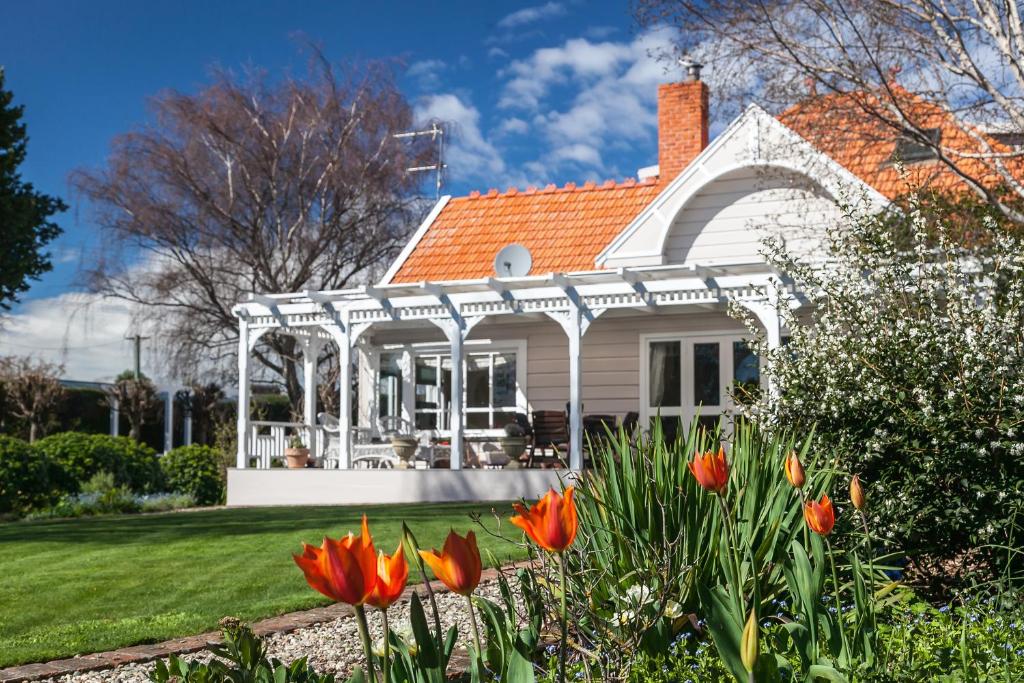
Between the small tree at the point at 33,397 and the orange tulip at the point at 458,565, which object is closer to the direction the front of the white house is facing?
the orange tulip

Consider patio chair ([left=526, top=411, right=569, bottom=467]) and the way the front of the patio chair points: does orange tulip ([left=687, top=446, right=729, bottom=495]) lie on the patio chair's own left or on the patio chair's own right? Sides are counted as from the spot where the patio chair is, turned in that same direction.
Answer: on the patio chair's own right

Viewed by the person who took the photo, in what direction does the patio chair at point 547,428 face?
facing away from the viewer and to the right of the viewer

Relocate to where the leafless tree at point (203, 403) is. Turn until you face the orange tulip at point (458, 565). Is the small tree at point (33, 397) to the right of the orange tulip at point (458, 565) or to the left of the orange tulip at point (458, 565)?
right

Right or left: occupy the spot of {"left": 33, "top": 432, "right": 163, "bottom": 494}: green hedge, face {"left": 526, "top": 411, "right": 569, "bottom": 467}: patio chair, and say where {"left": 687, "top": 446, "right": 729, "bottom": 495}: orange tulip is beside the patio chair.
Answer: right

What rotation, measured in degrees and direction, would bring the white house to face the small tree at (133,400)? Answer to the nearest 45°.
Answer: approximately 135° to its right

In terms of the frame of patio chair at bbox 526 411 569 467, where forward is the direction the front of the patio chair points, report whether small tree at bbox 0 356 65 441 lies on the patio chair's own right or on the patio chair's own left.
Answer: on the patio chair's own left

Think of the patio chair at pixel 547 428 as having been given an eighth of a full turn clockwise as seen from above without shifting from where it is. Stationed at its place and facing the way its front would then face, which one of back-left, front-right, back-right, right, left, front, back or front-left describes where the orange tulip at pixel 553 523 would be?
right

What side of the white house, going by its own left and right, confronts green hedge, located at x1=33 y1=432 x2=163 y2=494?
right

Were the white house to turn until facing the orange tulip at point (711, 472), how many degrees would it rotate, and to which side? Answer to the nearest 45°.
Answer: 0° — it already faces it

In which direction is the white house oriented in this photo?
toward the camera
